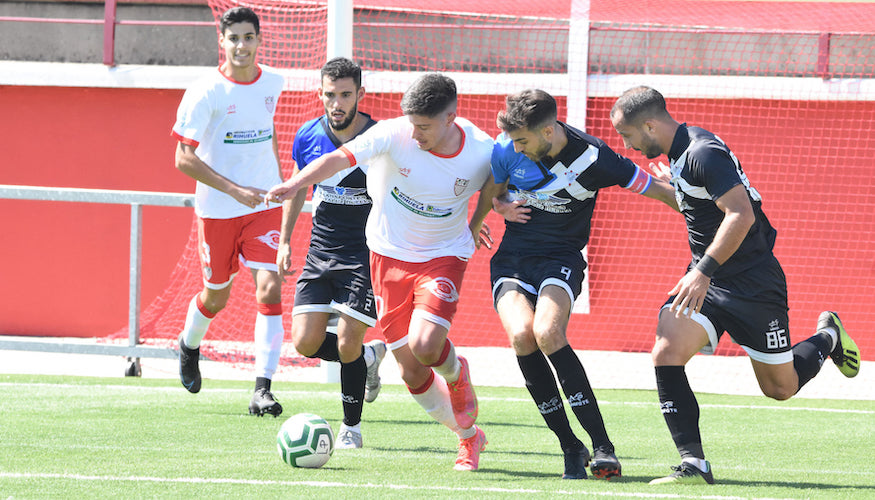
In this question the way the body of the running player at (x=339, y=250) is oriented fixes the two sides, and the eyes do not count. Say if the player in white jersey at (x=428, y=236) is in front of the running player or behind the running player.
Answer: in front

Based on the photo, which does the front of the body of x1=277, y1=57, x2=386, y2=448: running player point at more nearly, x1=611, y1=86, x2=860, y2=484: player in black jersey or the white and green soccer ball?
the white and green soccer ball

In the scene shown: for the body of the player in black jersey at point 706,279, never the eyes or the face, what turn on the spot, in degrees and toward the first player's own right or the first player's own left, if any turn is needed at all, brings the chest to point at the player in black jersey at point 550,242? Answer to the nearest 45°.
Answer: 0° — they already face them

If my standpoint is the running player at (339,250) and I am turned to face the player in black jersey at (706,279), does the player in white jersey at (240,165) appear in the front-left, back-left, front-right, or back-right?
back-left

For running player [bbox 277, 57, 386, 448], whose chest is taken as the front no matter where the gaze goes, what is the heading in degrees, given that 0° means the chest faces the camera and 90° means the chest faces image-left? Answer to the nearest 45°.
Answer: approximately 0°

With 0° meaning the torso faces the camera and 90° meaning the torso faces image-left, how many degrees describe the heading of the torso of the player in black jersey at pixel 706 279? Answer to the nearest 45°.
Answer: approximately 90°

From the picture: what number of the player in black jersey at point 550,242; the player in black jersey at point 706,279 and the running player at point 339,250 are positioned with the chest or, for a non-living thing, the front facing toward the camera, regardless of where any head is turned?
2

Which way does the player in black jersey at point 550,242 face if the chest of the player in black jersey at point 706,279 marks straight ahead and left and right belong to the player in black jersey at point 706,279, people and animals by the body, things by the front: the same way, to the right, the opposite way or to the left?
to the left

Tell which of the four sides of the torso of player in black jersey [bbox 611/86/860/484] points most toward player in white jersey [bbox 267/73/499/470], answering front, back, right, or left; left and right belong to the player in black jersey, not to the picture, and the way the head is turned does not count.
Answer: front

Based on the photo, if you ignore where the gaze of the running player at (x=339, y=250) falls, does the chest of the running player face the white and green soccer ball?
yes

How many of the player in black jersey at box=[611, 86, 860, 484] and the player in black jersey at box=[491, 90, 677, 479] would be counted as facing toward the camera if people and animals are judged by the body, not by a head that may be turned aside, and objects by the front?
1
